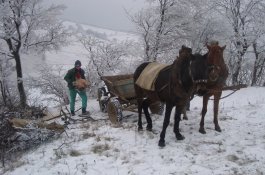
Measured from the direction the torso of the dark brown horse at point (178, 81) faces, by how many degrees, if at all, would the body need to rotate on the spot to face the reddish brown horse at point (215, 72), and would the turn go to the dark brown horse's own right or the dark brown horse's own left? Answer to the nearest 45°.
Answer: approximately 45° to the dark brown horse's own left

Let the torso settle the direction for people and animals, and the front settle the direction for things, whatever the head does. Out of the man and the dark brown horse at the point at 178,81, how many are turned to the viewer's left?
0

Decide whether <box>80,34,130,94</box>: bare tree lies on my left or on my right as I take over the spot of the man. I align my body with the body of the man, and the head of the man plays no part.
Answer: on my left

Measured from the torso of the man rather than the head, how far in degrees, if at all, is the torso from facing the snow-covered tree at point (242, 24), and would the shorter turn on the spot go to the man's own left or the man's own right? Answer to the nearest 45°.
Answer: approximately 90° to the man's own left

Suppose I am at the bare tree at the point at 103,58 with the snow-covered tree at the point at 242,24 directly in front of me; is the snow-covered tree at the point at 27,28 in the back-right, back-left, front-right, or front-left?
back-right

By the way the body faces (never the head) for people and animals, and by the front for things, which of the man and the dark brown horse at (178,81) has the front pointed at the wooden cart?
the man

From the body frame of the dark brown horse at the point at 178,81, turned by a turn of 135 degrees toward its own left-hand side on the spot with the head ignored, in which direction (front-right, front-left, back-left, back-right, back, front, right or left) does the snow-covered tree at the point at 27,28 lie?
front-left

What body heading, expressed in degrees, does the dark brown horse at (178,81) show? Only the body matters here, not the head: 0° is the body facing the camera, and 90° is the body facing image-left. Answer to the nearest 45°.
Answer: approximately 315°

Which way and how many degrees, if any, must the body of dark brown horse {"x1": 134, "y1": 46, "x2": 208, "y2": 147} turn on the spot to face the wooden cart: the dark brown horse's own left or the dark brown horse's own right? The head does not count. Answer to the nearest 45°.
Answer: approximately 180°

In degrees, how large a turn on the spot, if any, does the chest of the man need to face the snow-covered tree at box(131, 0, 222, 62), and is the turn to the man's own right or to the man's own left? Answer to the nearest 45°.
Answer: approximately 90° to the man's own left

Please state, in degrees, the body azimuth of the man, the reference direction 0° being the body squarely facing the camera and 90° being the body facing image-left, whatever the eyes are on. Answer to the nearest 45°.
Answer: approximately 315°
